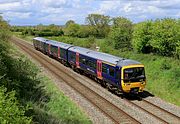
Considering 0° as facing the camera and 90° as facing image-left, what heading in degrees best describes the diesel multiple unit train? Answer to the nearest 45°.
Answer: approximately 315°
